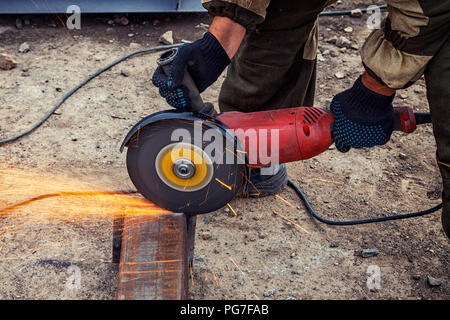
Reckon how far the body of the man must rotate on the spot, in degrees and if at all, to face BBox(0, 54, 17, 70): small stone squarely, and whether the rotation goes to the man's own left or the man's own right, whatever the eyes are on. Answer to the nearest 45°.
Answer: approximately 90° to the man's own right

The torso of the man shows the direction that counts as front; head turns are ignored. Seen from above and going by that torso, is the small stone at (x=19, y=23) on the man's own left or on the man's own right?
on the man's own right

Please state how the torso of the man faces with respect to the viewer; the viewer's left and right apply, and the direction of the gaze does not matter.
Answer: facing the viewer and to the left of the viewer

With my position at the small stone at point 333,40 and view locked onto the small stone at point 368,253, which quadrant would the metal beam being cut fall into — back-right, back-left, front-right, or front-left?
front-right

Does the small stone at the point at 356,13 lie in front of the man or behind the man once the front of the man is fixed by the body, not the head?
behind

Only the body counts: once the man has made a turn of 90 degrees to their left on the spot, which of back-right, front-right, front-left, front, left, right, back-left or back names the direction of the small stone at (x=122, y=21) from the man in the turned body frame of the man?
back

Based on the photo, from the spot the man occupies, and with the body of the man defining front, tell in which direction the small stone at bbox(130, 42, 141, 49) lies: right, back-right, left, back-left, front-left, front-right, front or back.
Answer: right
